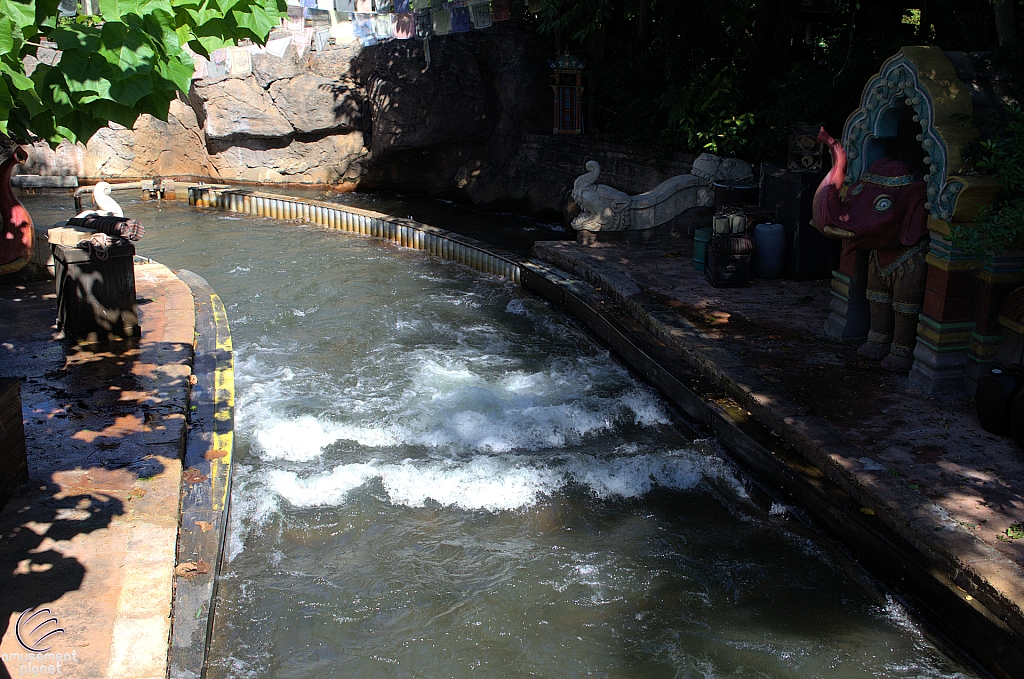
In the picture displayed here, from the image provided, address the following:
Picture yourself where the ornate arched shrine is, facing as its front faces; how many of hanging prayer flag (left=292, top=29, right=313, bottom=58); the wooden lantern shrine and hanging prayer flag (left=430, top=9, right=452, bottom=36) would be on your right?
3

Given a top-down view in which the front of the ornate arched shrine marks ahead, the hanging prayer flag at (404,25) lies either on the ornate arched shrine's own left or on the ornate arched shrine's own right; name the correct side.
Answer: on the ornate arched shrine's own right

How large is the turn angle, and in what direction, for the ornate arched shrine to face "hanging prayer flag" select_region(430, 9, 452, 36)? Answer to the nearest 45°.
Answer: approximately 90° to its right

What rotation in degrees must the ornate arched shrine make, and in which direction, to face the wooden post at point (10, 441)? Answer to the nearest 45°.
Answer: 0° — it already faces it

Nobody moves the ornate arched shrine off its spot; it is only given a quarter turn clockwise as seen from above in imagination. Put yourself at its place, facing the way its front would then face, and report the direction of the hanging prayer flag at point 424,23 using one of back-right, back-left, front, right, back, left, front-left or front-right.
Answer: front

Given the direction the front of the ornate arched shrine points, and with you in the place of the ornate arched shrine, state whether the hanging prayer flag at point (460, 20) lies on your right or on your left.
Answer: on your right

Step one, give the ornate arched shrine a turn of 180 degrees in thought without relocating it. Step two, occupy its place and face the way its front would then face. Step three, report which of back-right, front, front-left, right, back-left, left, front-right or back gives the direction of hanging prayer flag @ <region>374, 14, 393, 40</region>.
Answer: left
